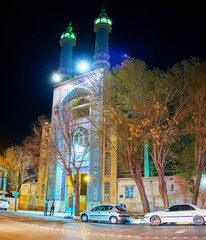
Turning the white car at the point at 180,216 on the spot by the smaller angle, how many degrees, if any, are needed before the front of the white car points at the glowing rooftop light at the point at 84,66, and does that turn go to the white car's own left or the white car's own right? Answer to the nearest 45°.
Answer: approximately 45° to the white car's own right

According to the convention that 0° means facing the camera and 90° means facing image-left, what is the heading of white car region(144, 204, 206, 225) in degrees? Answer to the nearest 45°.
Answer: approximately 90°

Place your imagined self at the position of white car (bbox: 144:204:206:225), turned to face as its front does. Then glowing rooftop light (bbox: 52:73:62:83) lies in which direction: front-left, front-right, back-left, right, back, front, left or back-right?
front-right

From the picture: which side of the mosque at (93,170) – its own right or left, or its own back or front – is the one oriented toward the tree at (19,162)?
right

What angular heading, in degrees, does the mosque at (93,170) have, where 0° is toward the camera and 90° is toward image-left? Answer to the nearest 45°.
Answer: approximately 45°

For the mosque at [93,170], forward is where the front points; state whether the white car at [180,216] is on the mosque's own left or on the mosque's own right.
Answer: on the mosque's own left

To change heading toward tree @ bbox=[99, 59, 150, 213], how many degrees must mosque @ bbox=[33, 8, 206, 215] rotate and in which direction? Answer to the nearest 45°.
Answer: approximately 45° to its left
